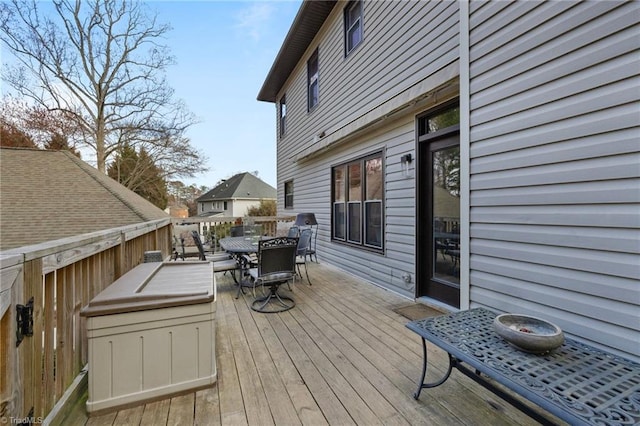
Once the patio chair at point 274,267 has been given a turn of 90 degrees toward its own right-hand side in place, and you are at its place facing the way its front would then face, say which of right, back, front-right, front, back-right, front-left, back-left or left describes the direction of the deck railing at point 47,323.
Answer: back

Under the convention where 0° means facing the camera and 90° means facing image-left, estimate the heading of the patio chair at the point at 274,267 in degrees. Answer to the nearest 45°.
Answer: approximately 135°

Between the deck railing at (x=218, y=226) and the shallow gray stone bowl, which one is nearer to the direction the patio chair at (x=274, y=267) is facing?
the deck railing

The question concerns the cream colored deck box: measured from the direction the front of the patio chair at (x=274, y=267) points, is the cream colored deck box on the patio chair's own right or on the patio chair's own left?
on the patio chair's own left

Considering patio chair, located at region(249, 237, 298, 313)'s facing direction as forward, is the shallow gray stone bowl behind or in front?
behind

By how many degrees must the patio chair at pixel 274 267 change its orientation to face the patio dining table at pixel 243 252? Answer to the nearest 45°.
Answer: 0° — it already faces it

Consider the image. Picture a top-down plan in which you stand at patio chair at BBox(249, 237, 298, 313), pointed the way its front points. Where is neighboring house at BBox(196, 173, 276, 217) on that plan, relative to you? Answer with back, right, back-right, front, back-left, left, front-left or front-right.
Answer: front-right

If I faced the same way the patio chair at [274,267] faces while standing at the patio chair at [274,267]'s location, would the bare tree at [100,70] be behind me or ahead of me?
ahead

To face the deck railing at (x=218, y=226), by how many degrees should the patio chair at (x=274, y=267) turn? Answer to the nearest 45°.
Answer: approximately 45° to its right
